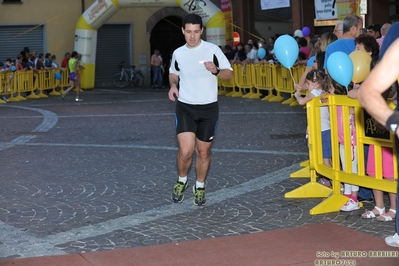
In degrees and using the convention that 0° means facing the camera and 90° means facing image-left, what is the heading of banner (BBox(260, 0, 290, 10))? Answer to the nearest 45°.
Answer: approximately 0°

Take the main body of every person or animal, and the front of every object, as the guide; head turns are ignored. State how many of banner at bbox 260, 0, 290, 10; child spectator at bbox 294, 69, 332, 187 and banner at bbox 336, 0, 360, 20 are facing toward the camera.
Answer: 2

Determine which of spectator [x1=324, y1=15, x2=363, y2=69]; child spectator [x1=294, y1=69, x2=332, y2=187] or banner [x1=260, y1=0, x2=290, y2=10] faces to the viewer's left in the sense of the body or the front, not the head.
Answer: the child spectator

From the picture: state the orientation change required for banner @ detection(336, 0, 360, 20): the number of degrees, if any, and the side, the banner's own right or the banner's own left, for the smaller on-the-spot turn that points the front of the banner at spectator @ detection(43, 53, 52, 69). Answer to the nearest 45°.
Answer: approximately 135° to the banner's own right

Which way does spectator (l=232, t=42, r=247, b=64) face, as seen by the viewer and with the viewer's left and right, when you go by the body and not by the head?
facing the viewer and to the left of the viewer

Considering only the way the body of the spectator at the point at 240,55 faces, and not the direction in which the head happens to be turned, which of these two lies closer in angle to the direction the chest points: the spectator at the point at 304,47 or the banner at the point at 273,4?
the spectator

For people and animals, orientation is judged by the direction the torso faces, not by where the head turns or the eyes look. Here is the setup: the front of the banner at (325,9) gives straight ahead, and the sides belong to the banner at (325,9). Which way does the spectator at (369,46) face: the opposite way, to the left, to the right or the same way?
to the right

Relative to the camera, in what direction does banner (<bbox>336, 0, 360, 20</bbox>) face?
facing the viewer

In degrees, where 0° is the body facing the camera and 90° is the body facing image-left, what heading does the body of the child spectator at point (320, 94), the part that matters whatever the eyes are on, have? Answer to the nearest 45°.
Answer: approximately 90°

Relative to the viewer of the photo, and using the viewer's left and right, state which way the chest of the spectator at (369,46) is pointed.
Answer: facing to the left of the viewer

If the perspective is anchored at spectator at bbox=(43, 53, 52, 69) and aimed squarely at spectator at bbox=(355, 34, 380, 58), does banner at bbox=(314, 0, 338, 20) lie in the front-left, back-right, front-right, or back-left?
front-left

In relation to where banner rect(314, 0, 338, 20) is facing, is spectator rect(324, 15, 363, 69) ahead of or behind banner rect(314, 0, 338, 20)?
ahead

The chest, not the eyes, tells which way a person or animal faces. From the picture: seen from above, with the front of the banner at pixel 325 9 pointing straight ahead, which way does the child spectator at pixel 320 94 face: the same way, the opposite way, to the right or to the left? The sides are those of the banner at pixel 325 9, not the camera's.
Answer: to the right

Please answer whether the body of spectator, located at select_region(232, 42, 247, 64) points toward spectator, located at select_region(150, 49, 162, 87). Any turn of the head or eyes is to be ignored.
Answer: no
